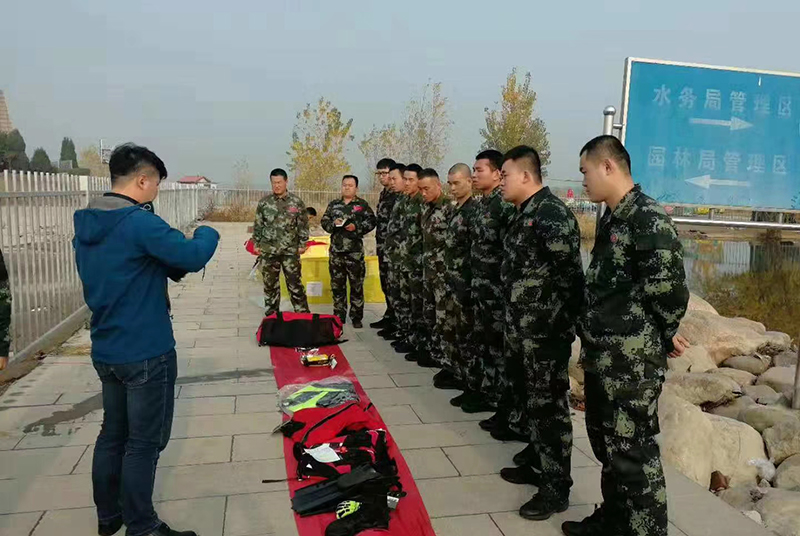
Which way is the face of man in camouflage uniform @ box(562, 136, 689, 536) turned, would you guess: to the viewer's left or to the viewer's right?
to the viewer's left

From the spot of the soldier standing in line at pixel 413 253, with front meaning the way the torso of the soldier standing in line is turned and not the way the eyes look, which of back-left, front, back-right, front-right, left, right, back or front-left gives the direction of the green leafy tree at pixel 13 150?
right

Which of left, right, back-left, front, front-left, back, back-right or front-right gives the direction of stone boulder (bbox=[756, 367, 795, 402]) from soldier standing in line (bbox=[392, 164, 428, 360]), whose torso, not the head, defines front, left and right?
back-left

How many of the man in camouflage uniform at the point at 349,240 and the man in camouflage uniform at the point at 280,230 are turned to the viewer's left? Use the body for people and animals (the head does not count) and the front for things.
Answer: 0

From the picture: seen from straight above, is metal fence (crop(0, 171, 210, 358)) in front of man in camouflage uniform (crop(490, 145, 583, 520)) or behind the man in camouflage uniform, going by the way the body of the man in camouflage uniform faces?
in front

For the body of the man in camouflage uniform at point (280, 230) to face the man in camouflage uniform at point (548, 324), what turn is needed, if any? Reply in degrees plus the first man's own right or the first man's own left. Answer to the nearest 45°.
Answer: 0° — they already face them

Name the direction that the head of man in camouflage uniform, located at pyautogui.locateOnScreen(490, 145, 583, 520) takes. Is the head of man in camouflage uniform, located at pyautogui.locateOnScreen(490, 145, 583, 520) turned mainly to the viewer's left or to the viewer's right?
to the viewer's left

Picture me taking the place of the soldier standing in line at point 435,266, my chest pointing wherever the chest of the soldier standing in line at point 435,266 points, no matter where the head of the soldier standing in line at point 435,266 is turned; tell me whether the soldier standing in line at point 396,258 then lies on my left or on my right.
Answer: on my right

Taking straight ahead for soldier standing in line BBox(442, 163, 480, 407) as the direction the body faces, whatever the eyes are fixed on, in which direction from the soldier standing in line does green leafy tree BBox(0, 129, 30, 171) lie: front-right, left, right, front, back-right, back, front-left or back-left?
right

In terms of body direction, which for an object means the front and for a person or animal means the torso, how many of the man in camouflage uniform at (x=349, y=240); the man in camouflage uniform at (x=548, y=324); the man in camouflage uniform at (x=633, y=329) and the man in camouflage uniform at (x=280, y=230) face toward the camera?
2

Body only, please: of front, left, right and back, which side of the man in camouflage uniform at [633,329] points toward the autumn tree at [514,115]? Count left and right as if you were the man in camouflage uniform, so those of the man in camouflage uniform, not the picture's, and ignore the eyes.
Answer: right

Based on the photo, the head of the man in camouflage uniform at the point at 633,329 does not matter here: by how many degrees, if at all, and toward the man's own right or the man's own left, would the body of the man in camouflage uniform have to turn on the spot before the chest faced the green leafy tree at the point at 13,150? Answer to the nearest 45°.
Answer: approximately 45° to the man's own right

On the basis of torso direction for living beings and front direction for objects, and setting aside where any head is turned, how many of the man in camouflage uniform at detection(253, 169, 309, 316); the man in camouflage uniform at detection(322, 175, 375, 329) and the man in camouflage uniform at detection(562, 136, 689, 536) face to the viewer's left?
1

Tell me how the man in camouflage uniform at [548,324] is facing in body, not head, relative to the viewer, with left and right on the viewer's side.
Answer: facing to the left of the viewer

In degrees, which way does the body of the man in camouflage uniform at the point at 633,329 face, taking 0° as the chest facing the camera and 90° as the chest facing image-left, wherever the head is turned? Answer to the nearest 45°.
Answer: approximately 90°
